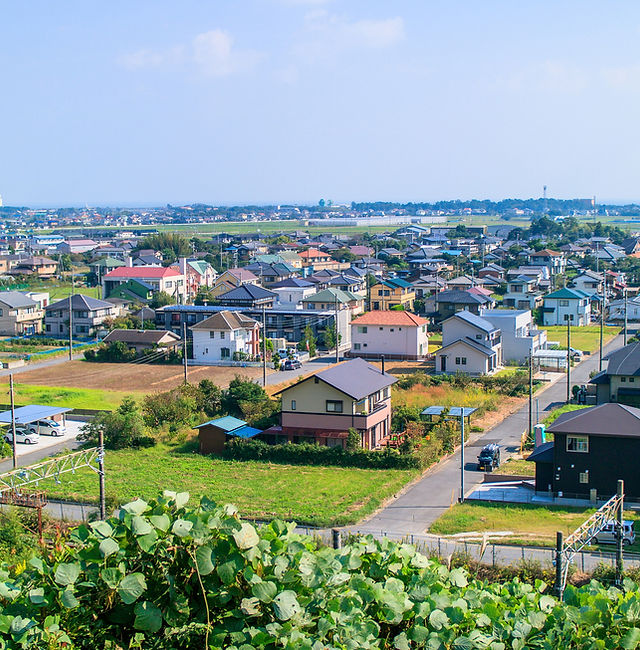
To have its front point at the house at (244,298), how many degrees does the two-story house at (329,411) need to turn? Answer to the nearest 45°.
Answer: approximately 135° to its left

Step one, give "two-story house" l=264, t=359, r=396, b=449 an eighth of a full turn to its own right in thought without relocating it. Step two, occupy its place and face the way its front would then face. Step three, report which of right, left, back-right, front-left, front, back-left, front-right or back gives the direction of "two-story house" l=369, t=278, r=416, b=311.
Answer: back

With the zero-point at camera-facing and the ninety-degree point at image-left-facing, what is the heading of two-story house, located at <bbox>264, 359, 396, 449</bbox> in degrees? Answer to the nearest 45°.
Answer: approximately 315°

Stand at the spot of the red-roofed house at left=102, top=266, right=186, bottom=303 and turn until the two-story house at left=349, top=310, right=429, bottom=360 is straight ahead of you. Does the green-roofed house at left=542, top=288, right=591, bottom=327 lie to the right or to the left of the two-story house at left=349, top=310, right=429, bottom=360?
left

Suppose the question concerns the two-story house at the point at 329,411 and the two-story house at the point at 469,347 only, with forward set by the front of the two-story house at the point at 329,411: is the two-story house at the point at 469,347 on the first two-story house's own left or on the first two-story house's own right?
on the first two-story house's own left

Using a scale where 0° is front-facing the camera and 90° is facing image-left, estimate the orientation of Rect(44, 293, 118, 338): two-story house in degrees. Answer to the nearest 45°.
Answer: approximately 315°

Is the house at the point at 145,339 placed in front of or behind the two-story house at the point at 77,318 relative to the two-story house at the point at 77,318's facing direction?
in front

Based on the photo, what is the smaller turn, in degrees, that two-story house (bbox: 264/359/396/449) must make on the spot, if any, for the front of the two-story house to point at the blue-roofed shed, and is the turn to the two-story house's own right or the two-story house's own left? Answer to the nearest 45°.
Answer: approximately 135° to the two-story house's own right
